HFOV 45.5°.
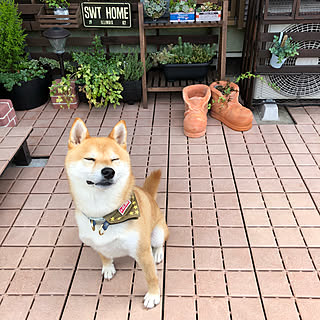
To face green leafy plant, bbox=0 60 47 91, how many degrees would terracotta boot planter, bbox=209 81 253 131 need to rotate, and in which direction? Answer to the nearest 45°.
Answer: approximately 135° to its right

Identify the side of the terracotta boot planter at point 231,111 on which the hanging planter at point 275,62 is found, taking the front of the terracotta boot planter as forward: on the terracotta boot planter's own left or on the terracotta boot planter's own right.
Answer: on the terracotta boot planter's own left

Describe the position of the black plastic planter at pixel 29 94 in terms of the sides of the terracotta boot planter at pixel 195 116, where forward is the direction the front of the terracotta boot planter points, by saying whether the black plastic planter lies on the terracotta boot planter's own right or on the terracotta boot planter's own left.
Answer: on the terracotta boot planter's own right

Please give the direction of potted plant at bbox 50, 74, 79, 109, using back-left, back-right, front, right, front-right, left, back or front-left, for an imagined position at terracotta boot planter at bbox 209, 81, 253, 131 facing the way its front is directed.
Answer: back-right

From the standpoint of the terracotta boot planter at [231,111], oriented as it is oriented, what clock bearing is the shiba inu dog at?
The shiba inu dog is roughly at 2 o'clock from the terracotta boot planter.

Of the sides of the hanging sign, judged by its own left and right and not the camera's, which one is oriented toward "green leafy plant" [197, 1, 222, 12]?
left

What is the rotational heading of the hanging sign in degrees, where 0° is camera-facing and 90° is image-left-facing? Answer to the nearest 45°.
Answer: approximately 0°

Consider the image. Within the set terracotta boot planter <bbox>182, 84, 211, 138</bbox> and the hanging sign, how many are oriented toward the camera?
2

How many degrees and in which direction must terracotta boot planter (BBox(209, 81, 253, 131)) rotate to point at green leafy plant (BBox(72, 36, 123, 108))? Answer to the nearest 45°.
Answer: approximately 135° to its right

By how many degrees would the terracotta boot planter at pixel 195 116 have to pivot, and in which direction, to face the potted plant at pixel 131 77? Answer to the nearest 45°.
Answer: approximately 135° to its right

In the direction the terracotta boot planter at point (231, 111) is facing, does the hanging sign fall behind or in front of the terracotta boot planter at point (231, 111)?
behind
